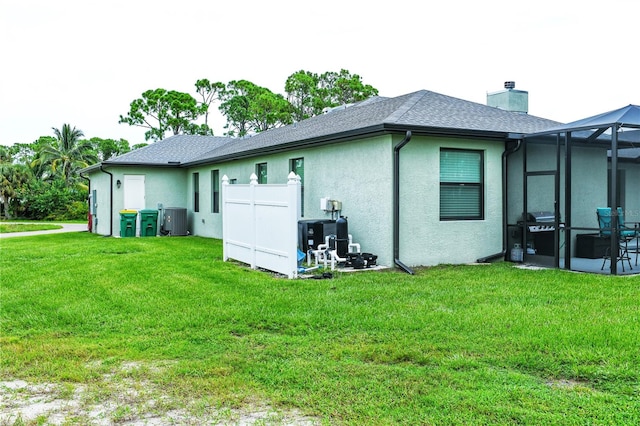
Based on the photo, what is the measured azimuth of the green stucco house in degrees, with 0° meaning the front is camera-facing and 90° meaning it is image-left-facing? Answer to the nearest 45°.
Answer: approximately 135°
